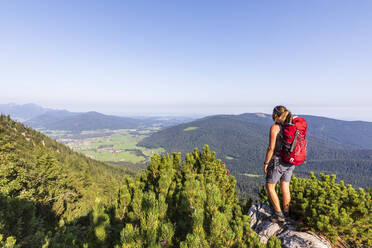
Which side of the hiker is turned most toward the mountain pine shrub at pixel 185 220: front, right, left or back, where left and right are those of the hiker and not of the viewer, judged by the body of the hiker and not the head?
left

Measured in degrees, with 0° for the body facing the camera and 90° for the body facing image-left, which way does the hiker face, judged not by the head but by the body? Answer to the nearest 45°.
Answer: approximately 135°
